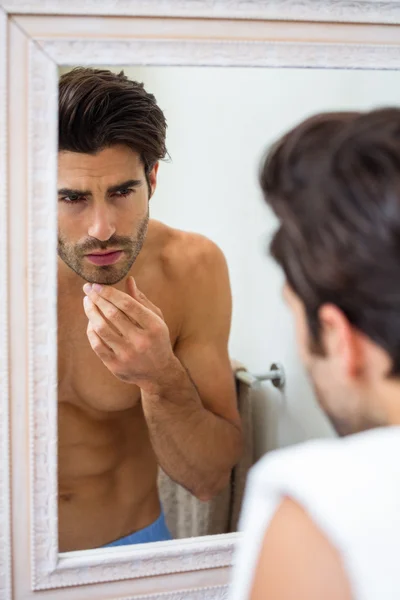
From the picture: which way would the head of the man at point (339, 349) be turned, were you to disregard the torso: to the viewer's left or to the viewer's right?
to the viewer's left

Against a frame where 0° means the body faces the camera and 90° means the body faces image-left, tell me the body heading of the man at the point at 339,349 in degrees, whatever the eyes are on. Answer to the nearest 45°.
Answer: approximately 135°
